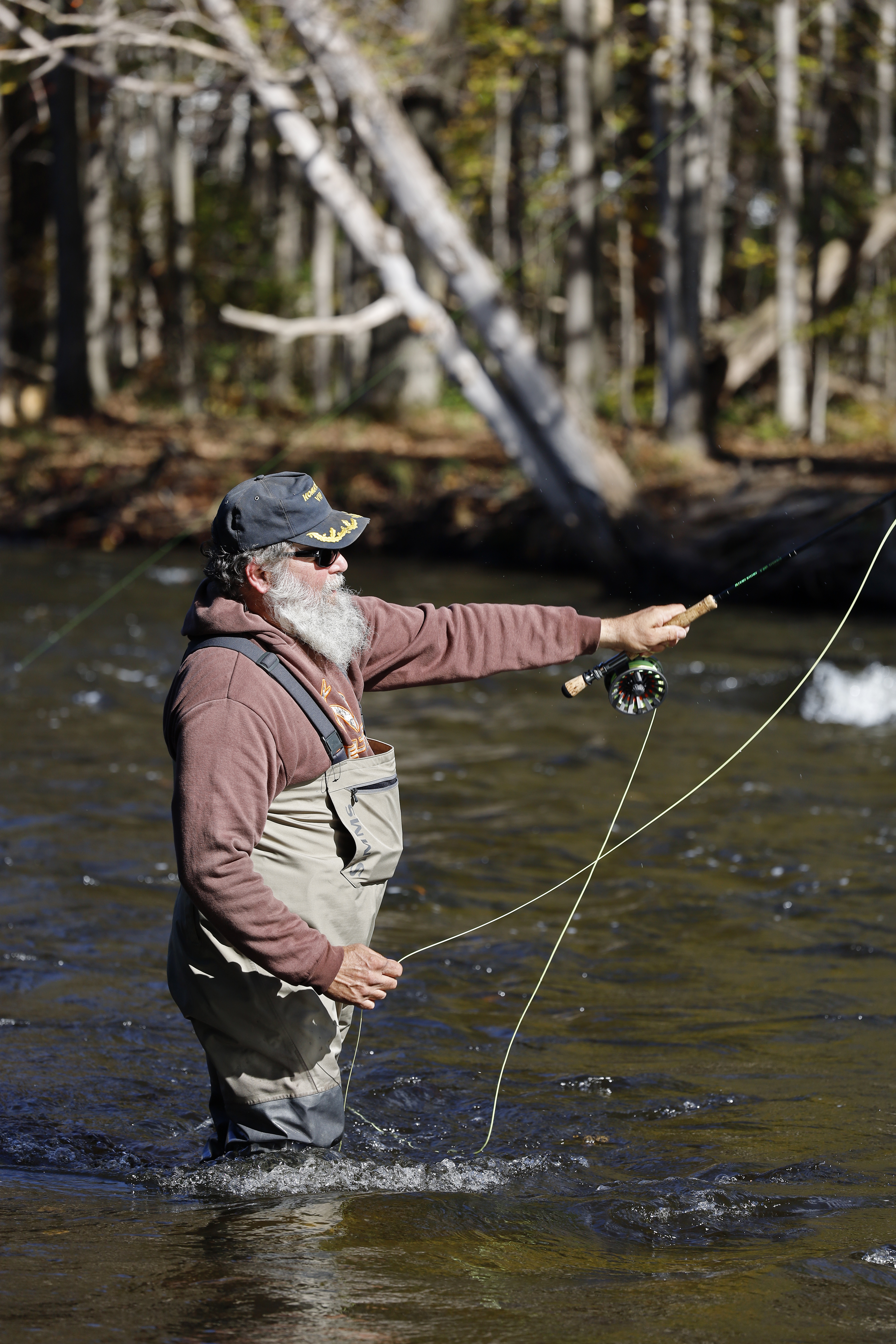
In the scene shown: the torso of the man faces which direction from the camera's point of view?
to the viewer's right

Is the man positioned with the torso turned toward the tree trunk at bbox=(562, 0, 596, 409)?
no

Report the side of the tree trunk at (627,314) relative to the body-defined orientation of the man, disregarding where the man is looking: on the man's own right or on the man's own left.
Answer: on the man's own left

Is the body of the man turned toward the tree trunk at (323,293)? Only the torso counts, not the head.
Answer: no

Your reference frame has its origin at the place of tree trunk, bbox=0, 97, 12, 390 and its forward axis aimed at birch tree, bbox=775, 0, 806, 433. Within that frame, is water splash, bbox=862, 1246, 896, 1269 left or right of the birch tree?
right

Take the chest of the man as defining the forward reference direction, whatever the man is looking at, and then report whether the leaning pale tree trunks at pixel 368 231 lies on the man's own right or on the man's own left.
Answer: on the man's own left

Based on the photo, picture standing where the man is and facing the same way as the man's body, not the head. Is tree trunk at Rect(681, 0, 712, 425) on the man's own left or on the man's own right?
on the man's own left

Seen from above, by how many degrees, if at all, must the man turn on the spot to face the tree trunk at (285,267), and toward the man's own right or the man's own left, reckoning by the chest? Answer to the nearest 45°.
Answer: approximately 90° to the man's own left

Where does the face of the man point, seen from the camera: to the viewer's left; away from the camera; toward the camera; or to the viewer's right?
to the viewer's right

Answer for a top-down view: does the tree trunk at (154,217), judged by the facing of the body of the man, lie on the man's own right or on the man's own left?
on the man's own left
